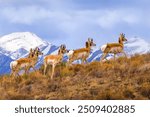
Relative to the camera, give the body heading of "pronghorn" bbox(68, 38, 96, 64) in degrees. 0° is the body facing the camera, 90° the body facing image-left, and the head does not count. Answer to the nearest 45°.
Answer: approximately 270°

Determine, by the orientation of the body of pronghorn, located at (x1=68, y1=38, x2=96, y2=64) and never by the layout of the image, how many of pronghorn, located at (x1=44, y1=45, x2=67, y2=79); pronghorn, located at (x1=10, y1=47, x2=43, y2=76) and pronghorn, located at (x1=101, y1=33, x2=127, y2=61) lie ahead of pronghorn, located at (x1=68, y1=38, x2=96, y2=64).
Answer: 1

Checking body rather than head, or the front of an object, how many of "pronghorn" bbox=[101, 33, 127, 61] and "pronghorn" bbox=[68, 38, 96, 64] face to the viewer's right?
2

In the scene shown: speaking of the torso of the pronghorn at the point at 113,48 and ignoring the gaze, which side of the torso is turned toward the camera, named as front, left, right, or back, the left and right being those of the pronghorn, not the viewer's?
right

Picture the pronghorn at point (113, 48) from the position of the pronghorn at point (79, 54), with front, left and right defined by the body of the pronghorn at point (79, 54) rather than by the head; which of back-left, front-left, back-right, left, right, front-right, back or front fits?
front

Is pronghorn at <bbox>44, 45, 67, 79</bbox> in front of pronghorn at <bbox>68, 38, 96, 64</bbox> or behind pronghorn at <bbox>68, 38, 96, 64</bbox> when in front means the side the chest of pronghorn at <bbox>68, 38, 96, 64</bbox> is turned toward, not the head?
behind

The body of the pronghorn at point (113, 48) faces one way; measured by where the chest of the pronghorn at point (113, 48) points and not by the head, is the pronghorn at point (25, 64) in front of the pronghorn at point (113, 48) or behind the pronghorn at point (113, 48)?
behind

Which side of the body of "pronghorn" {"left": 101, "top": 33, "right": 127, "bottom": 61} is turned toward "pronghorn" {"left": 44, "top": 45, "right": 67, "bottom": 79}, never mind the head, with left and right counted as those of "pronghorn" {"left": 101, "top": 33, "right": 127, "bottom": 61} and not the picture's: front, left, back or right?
back

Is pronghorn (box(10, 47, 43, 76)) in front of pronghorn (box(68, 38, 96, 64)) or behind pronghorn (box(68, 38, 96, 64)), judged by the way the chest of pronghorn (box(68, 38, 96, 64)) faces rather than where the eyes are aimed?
behind

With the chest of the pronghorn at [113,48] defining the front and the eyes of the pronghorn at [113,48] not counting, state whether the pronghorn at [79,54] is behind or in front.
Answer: behind
